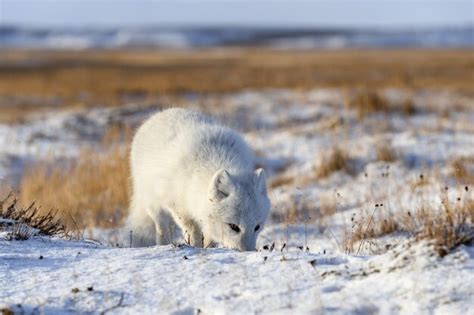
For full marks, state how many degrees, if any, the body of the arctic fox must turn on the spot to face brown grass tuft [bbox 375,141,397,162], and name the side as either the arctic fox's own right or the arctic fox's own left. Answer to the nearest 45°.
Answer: approximately 90° to the arctic fox's own left

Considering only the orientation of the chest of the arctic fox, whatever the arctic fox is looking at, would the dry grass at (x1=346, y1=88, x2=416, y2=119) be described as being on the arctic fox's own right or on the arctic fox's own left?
on the arctic fox's own left

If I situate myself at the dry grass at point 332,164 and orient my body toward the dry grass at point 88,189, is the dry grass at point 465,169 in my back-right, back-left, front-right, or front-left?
back-left

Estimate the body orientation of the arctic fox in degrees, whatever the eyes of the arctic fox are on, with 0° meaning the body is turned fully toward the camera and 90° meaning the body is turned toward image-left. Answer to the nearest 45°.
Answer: approximately 315°

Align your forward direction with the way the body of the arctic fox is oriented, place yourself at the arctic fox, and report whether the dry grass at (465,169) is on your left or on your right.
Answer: on your left

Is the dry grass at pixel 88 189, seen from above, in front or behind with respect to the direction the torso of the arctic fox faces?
behind

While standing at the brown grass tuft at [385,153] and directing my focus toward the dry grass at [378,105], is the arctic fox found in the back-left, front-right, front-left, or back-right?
back-left
